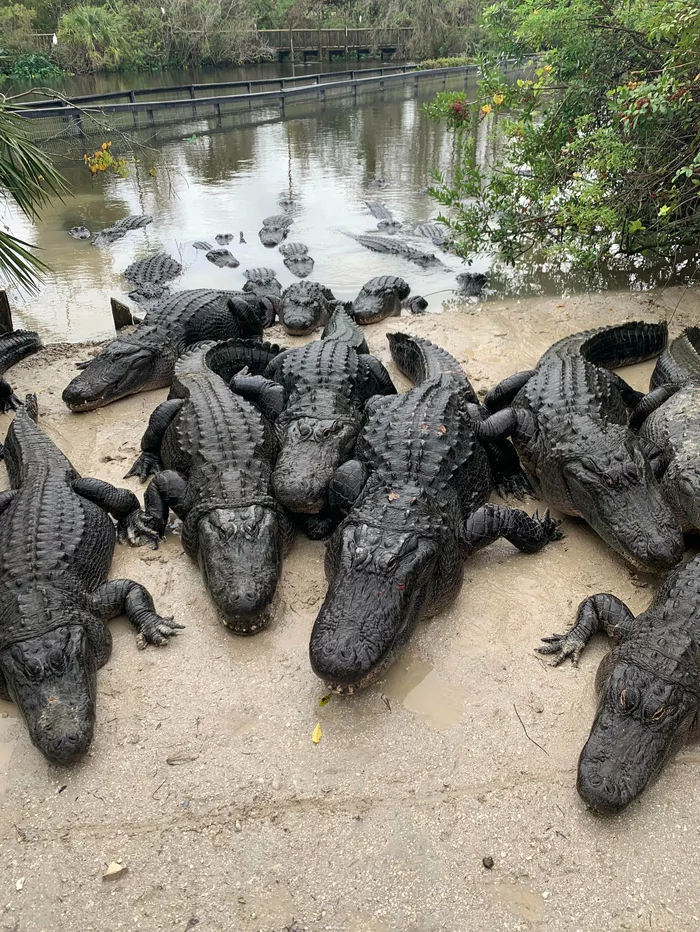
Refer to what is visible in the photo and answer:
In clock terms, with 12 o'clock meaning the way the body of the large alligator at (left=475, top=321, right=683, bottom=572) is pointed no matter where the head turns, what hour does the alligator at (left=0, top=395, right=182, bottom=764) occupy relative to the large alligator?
The alligator is roughly at 3 o'clock from the large alligator.

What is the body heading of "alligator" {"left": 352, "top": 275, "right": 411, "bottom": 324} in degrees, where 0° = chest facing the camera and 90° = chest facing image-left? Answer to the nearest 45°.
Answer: approximately 45°

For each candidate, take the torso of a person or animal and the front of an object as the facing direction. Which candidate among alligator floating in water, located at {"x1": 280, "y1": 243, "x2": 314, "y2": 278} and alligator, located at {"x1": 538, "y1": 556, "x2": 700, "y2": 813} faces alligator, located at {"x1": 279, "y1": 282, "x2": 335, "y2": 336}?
alligator floating in water, located at {"x1": 280, "y1": 243, "x2": 314, "y2": 278}

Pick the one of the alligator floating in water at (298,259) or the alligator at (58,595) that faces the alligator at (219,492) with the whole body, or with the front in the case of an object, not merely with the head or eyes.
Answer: the alligator floating in water

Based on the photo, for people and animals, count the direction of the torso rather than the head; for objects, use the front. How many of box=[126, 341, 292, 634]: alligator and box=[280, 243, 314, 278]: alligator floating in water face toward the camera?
2

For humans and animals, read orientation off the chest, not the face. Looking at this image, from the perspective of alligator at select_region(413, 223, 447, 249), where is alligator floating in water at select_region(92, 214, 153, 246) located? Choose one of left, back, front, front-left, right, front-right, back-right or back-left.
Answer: back-right

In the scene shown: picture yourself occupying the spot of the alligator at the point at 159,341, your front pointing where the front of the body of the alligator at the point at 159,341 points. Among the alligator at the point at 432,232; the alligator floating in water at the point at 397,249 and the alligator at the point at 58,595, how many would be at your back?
2

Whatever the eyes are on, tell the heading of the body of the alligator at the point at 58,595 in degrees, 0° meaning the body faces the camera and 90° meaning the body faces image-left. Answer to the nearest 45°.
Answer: approximately 0°

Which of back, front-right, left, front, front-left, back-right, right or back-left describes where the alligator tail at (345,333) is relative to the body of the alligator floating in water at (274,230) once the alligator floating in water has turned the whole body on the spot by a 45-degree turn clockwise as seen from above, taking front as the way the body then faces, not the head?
left

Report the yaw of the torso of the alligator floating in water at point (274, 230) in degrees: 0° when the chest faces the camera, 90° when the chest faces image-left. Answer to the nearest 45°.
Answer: approximately 45°
